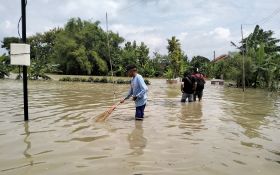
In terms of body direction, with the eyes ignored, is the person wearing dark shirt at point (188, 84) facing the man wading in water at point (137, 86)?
no

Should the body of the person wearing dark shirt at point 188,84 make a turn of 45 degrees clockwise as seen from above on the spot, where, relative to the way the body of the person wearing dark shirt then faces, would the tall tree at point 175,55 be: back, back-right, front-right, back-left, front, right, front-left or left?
front-left

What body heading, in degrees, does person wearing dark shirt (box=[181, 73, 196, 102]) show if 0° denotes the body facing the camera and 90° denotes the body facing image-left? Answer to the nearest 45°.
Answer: approximately 180°

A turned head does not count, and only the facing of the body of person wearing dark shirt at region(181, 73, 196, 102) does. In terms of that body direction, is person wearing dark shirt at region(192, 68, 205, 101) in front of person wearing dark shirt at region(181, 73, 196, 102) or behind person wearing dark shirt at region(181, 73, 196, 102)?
in front
